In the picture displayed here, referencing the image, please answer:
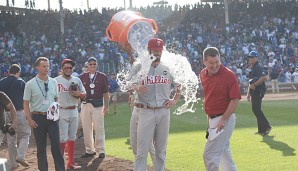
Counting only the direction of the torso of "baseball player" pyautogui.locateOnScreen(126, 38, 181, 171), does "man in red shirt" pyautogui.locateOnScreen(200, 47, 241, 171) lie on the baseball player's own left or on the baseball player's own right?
on the baseball player's own left

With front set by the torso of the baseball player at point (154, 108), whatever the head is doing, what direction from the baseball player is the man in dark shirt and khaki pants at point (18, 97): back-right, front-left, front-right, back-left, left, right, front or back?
back-right

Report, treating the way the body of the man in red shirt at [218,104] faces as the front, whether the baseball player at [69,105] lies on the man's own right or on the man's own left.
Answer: on the man's own right

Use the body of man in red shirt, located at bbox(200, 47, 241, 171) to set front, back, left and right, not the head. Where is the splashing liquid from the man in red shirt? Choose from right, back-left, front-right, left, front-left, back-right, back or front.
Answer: right

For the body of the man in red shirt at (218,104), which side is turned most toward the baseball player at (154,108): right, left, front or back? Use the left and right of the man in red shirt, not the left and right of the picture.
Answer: right

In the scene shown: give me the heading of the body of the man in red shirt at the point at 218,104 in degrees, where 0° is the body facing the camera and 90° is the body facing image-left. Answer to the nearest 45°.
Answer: approximately 45°

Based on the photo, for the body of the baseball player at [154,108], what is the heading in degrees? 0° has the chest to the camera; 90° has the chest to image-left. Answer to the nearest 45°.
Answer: approximately 0°
